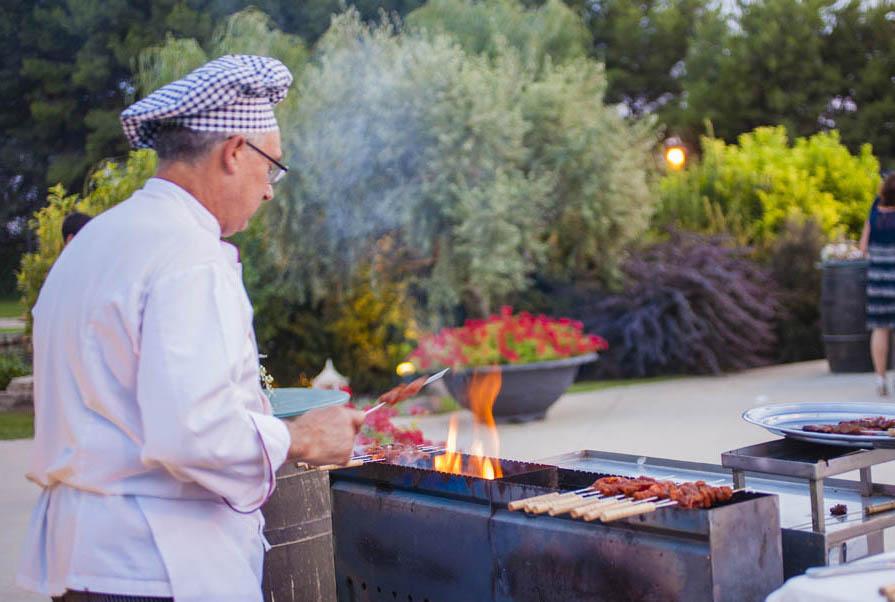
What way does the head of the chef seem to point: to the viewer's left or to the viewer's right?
to the viewer's right
